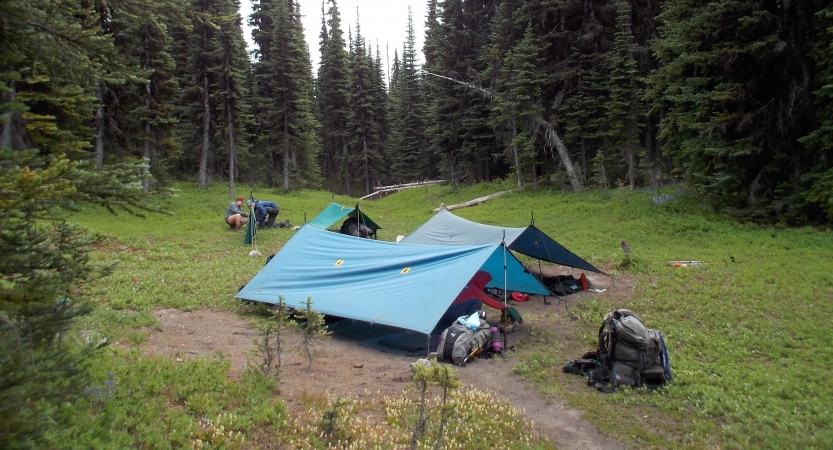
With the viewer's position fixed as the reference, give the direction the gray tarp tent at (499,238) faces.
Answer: facing the viewer and to the right of the viewer

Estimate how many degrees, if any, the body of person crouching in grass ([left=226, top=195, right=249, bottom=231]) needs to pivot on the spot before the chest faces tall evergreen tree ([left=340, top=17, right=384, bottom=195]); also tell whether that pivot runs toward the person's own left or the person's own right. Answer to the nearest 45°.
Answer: approximately 45° to the person's own left

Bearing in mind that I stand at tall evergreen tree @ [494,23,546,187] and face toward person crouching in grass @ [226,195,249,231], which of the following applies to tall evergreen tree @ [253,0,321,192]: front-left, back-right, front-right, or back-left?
front-right

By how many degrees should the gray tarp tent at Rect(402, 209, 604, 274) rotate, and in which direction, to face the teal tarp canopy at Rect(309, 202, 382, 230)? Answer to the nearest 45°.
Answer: approximately 180°

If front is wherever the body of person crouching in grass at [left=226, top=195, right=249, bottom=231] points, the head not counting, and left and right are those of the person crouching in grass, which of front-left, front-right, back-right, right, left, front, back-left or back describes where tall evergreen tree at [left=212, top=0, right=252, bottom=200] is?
left

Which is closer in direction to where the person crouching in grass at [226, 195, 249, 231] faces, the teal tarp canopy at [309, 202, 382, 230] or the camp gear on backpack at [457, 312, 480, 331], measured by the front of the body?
the teal tarp canopy

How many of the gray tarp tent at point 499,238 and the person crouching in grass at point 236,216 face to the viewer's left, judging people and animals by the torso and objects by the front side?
0

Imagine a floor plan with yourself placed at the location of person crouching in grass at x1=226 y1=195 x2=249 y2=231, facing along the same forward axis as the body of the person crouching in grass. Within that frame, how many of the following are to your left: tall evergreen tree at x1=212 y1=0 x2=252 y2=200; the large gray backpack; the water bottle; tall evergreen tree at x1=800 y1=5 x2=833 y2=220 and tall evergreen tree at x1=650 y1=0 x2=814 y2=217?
1

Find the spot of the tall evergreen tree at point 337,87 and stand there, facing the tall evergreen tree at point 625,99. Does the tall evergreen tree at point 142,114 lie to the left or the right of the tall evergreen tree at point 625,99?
right

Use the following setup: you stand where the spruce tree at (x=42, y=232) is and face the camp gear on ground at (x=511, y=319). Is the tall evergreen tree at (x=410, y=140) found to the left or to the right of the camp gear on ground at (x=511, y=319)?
left

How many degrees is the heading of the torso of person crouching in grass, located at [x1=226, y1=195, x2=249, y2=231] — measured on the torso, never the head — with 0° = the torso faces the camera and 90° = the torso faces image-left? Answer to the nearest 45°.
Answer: approximately 270°

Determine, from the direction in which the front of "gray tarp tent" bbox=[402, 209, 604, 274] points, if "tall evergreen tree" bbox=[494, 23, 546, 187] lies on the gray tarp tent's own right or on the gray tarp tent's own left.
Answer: on the gray tarp tent's own left

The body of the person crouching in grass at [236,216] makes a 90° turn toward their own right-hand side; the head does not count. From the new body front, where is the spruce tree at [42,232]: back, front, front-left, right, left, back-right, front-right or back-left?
front

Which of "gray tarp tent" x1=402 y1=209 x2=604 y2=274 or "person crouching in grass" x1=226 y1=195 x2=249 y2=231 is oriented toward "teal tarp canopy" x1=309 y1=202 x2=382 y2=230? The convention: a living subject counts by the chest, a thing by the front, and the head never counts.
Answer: the person crouching in grass

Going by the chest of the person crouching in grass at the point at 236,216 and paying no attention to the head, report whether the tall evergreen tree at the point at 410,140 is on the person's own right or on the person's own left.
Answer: on the person's own left

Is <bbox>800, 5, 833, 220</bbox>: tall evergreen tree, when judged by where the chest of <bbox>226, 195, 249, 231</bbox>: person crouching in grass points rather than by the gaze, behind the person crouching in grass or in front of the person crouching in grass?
in front
